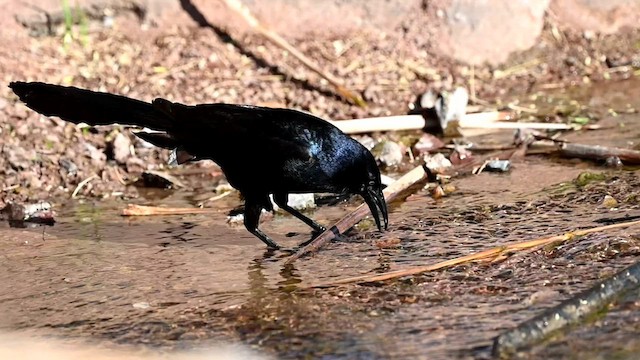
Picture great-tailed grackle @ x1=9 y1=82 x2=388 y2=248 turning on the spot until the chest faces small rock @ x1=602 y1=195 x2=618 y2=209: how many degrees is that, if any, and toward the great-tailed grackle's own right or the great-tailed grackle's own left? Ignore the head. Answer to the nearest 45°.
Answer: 0° — it already faces it

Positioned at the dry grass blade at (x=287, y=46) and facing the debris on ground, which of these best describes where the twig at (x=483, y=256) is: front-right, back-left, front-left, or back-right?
front-left

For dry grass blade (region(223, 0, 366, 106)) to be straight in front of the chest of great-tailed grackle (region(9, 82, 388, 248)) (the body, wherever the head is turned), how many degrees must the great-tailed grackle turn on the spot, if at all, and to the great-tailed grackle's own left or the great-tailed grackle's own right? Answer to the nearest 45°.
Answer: approximately 90° to the great-tailed grackle's own left

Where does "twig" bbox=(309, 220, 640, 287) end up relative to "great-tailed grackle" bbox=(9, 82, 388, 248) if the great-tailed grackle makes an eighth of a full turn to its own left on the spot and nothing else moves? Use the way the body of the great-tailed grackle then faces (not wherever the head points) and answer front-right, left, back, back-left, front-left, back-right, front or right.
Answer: right

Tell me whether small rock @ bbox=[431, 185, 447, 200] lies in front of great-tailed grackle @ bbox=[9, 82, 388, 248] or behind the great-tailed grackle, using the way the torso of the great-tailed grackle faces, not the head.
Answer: in front

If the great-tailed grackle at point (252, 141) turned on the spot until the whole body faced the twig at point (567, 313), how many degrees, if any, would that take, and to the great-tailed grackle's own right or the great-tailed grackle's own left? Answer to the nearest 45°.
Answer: approximately 45° to the great-tailed grackle's own right

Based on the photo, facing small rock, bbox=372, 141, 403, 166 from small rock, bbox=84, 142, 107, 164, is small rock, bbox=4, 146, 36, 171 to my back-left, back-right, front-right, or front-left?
back-right

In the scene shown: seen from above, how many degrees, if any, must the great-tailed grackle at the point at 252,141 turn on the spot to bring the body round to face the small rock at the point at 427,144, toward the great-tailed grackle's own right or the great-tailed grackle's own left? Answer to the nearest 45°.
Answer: approximately 45° to the great-tailed grackle's own left

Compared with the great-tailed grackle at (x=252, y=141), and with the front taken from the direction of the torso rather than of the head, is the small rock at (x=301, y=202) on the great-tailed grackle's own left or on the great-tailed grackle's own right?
on the great-tailed grackle's own left

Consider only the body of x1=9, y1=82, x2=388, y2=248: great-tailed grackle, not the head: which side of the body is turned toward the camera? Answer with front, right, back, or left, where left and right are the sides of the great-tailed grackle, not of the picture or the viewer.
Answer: right
